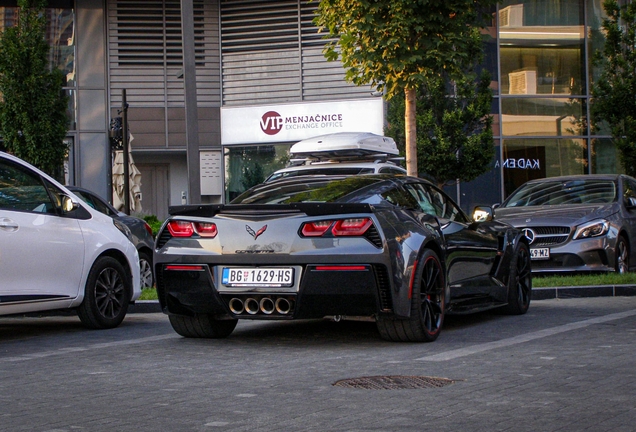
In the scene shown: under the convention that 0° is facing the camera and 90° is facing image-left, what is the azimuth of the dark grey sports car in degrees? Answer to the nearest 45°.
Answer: approximately 225°

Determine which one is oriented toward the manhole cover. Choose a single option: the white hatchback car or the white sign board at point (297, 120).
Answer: the white sign board

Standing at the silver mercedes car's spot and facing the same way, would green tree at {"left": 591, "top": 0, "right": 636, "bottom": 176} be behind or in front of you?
behind

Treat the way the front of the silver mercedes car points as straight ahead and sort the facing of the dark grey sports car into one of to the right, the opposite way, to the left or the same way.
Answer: the opposite way

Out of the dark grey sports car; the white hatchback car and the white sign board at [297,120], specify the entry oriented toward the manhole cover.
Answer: the white sign board

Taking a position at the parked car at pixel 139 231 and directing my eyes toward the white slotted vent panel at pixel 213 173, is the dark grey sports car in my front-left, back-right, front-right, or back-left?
back-right

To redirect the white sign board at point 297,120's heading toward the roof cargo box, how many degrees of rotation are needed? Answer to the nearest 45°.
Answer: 0° — it already faces it

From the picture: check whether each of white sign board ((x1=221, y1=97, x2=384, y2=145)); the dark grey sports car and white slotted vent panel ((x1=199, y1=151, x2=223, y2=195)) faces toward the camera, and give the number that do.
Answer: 2
